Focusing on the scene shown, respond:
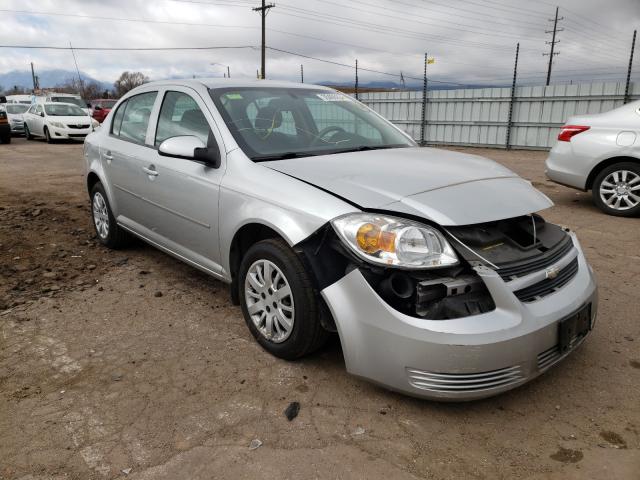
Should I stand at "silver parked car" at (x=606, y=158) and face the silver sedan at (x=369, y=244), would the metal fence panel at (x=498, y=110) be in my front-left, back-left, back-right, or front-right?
back-right

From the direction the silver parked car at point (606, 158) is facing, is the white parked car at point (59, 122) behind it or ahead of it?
behind

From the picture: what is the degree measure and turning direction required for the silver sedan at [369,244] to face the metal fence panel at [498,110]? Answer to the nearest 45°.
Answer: approximately 135° to its left

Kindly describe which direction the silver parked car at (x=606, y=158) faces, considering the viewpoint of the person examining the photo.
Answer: facing to the right of the viewer

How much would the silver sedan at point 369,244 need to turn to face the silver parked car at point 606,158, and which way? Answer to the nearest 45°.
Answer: approximately 90° to its left

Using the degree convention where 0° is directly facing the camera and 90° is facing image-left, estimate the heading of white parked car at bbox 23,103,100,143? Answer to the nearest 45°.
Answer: approximately 315°

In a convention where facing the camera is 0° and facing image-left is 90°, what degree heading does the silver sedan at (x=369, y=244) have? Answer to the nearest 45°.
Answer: approximately 315°

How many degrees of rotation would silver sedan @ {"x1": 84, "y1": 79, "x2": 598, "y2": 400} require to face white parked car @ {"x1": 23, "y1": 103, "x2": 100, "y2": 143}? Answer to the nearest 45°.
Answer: approximately 180°
